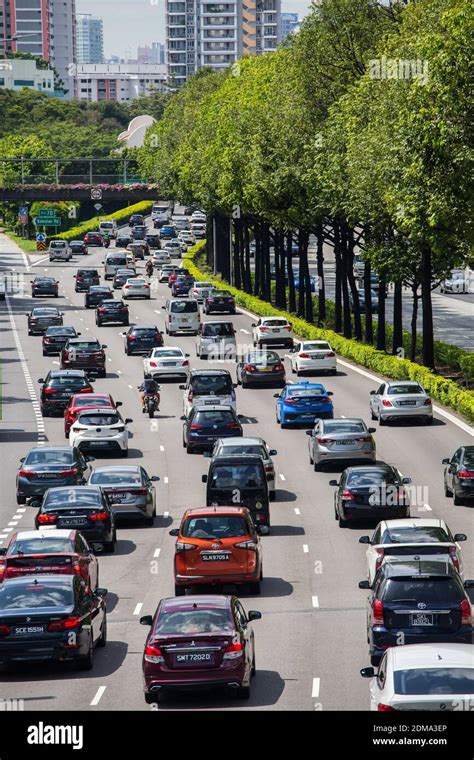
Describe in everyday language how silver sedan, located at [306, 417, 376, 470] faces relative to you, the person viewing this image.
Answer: facing away from the viewer

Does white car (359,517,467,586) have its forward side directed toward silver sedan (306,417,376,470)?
yes

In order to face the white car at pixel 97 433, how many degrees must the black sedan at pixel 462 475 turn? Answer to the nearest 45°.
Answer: approximately 45° to its left

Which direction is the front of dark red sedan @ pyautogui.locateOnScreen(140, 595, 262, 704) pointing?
away from the camera

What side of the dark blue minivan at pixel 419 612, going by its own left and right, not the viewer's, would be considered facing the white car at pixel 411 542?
front

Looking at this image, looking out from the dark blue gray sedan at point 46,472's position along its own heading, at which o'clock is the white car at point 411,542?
The white car is roughly at 5 o'clock from the dark blue gray sedan.

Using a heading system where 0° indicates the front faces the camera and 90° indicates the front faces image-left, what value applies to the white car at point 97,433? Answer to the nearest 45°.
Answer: approximately 180°

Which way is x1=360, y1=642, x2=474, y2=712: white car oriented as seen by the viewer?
away from the camera

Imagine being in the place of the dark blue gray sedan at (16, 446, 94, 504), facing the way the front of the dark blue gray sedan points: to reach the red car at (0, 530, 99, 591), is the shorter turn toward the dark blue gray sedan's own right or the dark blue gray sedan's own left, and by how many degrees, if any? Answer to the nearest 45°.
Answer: approximately 180°

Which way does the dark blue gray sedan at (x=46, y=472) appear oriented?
away from the camera

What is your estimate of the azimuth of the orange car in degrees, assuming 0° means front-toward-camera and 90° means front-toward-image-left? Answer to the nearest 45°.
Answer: approximately 180°

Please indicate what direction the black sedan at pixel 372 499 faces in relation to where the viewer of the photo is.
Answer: facing away from the viewer

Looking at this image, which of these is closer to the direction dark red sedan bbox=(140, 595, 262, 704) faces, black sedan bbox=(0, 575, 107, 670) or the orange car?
the orange car
